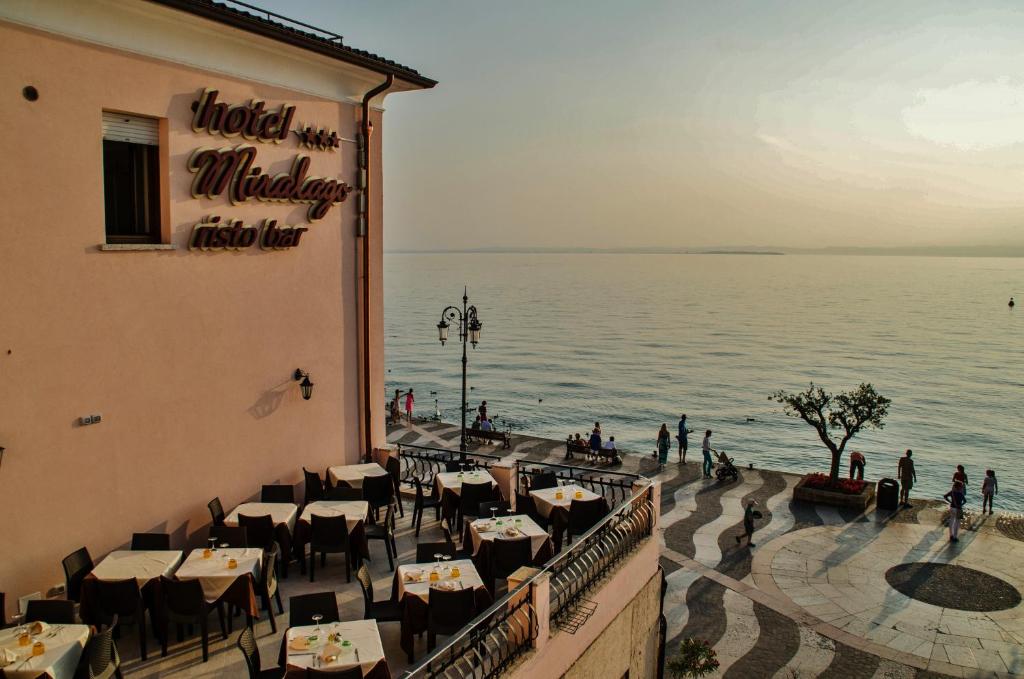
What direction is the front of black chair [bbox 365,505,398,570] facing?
to the viewer's left

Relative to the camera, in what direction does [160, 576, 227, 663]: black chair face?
facing away from the viewer and to the right of the viewer

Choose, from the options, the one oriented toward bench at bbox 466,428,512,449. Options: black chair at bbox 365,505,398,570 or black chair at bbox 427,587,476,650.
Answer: black chair at bbox 427,587,476,650

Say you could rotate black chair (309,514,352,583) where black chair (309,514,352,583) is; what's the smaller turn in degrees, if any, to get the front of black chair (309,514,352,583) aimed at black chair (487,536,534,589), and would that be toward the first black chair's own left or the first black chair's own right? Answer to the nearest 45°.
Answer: approximately 90° to the first black chair's own right

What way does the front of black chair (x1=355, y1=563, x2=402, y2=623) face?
to the viewer's right

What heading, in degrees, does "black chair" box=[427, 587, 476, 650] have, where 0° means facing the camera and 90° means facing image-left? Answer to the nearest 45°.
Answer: approximately 180°

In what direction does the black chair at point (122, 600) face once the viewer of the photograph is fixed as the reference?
facing away from the viewer

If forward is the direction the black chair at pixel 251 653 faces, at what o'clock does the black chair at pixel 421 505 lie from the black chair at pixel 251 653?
the black chair at pixel 421 505 is roughly at 10 o'clock from the black chair at pixel 251 653.

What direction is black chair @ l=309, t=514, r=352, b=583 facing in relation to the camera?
away from the camera

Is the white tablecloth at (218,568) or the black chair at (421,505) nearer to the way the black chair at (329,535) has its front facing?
the black chair
